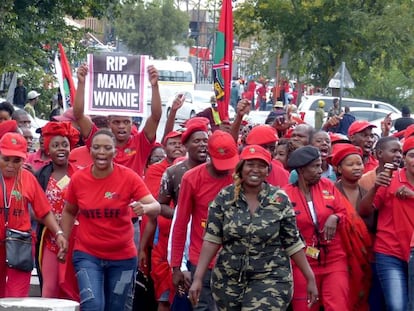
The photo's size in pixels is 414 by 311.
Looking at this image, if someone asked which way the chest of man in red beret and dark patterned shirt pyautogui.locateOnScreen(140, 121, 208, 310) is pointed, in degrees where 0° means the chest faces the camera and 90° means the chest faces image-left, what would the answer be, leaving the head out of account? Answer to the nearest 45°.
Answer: approximately 315°

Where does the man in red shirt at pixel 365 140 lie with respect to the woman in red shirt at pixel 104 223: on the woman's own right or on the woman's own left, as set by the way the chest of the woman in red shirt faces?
on the woman's own left

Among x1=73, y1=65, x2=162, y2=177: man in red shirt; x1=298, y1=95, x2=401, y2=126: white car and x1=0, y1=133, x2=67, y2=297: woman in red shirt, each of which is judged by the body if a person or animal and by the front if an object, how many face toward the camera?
2

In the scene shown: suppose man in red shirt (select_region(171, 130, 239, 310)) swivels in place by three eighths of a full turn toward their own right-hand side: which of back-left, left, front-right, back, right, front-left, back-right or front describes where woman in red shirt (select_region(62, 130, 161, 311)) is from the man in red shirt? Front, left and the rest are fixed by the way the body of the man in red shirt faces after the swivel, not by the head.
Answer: front

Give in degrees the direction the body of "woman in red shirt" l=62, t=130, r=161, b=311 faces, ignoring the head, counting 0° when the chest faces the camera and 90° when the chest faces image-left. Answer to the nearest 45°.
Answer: approximately 0°

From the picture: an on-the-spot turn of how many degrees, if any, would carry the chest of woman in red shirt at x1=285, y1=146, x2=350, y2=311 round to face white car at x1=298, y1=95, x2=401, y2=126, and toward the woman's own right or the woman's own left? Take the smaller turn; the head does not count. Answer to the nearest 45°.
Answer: approximately 180°

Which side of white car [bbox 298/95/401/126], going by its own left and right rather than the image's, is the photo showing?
right
